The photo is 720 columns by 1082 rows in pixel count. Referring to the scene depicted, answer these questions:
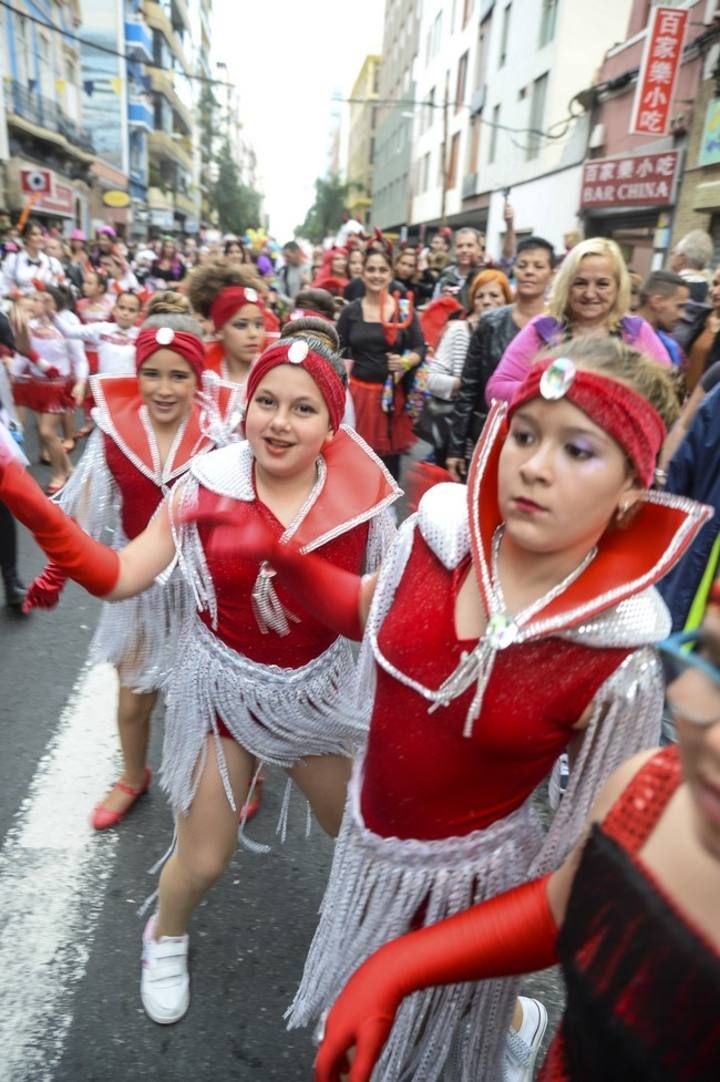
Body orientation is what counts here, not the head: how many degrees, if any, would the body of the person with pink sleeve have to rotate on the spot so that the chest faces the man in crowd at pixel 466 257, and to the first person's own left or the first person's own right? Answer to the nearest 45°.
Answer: approximately 180°

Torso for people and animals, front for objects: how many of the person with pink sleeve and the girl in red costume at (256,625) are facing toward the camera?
2

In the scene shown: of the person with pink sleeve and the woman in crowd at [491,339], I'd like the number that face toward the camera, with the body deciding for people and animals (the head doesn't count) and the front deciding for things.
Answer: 2

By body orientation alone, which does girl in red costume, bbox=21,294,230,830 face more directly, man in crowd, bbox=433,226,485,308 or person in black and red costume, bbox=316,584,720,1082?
the person in black and red costume

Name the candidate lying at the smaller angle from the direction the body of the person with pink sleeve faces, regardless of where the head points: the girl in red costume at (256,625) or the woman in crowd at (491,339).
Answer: the girl in red costume

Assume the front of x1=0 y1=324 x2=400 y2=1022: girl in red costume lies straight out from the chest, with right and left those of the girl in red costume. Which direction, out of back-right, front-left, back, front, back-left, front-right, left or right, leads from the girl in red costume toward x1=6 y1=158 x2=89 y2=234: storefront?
back

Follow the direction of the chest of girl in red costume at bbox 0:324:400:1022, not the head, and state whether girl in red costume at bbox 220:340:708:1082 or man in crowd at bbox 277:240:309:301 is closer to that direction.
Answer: the girl in red costume

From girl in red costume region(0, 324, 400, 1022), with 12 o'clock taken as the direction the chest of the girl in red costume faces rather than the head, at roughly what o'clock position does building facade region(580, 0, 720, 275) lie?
The building facade is roughly at 7 o'clock from the girl in red costume.

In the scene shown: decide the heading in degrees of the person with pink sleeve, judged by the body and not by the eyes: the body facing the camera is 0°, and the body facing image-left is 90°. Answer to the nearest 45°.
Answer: approximately 0°
